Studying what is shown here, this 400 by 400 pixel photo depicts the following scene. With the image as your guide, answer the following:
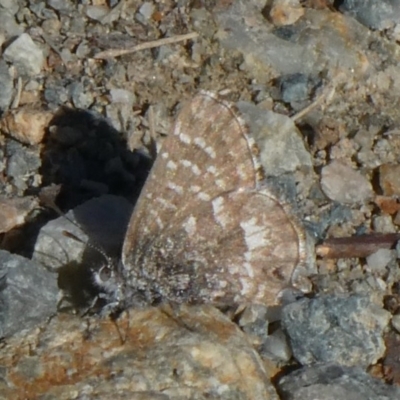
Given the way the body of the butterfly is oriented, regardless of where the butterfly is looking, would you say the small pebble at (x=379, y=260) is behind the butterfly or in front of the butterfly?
behind

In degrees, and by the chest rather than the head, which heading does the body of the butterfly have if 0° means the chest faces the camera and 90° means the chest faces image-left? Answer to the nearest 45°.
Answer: approximately 90°

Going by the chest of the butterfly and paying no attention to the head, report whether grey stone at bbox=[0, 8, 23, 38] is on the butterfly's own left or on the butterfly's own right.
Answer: on the butterfly's own right

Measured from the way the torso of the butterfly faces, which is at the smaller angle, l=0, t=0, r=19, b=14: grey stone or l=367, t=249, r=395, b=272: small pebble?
the grey stone

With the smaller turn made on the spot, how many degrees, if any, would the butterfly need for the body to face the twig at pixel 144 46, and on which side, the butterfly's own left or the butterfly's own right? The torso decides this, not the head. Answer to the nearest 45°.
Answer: approximately 90° to the butterfly's own right

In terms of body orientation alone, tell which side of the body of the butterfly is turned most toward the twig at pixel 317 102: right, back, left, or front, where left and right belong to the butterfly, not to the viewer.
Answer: right

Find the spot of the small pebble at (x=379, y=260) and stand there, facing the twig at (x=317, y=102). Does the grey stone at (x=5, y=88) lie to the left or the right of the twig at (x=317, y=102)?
left

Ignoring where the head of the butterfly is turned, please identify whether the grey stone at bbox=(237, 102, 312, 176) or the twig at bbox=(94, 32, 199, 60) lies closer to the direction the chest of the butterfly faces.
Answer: the twig

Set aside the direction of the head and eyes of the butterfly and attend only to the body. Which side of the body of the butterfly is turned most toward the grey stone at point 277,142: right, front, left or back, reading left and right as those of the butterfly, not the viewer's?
right

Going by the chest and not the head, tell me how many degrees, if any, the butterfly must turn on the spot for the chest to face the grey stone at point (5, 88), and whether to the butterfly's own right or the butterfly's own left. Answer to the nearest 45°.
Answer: approximately 45° to the butterfly's own right

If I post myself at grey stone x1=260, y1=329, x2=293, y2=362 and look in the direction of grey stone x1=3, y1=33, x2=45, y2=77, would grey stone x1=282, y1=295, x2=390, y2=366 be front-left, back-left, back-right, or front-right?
back-right

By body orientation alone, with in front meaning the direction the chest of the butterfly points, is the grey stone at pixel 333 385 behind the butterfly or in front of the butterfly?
behind

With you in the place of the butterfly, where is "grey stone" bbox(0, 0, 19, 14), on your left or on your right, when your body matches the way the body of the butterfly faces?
on your right

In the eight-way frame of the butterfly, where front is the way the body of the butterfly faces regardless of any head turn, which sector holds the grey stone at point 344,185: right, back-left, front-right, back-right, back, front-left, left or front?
back-right

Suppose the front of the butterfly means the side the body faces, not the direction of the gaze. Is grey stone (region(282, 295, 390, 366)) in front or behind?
behind

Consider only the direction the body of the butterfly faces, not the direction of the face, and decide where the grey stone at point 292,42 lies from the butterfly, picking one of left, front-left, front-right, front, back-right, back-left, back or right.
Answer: right
